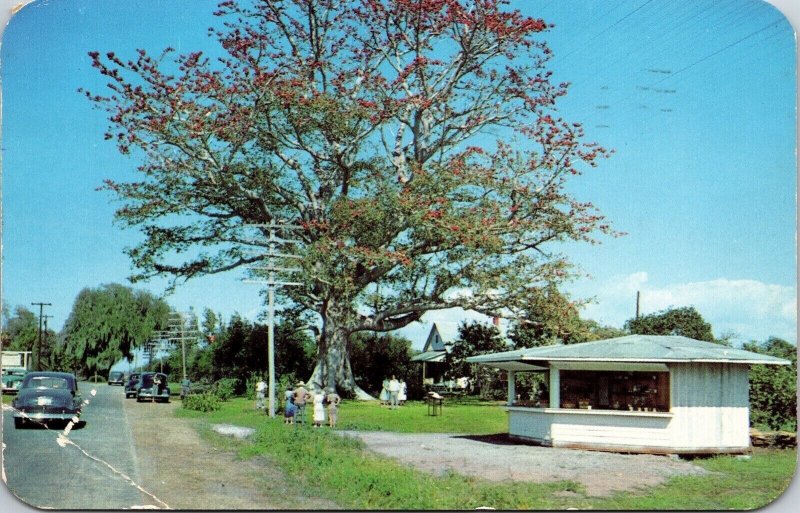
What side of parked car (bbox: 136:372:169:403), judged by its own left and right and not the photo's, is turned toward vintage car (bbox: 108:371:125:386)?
front

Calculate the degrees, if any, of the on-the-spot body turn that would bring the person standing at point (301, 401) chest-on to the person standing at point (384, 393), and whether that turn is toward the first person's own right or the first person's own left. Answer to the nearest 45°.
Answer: approximately 45° to the first person's own right

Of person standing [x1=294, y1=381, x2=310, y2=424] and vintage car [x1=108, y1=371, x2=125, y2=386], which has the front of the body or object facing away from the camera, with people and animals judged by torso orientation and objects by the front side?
the person standing

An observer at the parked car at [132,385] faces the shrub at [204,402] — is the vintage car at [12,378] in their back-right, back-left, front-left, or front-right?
back-right

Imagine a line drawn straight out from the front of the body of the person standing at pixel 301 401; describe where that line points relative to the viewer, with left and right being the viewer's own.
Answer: facing away from the viewer
